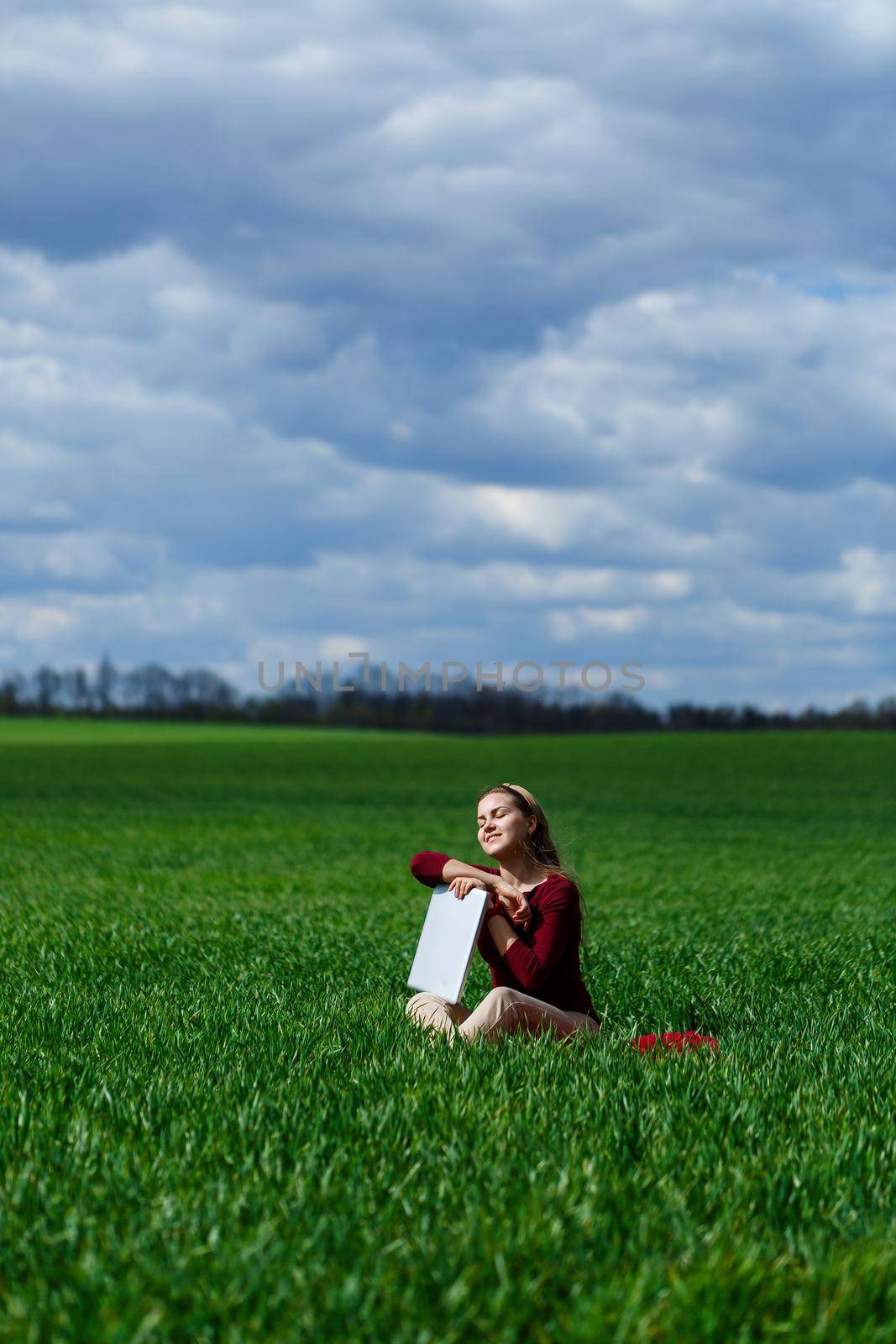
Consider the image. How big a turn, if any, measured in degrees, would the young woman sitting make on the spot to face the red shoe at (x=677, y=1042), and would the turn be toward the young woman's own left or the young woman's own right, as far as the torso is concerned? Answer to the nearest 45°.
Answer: approximately 135° to the young woman's own left

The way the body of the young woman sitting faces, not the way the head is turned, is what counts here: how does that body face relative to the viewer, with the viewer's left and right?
facing the viewer and to the left of the viewer

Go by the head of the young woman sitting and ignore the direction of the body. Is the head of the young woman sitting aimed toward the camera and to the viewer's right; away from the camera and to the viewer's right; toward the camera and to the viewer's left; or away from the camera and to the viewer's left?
toward the camera and to the viewer's left
